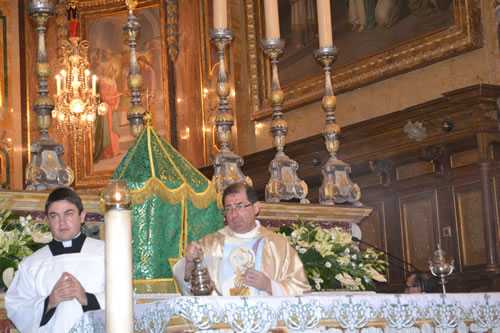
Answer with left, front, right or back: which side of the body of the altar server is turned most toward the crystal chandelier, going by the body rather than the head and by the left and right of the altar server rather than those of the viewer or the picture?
back

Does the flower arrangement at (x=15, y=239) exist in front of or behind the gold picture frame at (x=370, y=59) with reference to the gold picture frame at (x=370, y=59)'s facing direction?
in front

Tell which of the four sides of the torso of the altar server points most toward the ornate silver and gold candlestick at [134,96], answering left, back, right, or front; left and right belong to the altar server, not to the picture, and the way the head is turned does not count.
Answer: back

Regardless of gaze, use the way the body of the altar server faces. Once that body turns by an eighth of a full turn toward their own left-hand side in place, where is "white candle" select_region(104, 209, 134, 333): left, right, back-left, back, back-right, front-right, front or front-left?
front-right

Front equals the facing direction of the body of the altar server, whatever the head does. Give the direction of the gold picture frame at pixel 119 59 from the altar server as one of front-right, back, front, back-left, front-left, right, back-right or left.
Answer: back

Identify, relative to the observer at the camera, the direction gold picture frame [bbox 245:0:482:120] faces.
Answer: facing the viewer and to the left of the viewer

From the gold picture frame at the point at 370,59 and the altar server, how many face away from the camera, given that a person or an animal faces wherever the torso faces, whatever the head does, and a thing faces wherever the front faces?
0

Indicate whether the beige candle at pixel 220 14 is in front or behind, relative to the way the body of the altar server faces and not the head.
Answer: behind

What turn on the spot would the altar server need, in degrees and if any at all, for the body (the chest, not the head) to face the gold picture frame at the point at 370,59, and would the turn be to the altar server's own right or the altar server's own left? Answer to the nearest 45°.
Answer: approximately 135° to the altar server's own left

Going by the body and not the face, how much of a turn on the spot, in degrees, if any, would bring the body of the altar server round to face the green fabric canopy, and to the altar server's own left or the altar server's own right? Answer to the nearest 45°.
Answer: approximately 135° to the altar server's own left

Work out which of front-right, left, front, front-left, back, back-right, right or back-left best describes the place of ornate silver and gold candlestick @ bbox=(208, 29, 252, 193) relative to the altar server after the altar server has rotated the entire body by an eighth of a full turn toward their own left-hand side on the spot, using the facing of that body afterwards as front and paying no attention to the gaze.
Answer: left

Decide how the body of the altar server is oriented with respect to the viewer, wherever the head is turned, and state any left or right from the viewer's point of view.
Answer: facing the viewer

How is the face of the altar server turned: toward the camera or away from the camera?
toward the camera

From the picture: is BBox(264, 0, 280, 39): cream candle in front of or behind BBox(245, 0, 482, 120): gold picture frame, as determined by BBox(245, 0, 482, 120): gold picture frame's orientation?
in front

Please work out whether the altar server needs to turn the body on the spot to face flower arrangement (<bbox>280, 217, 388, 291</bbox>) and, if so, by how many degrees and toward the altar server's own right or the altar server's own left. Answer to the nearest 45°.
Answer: approximately 135° to the altar server's own left

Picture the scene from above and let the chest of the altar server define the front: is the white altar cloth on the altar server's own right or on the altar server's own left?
on the altar server's own left
